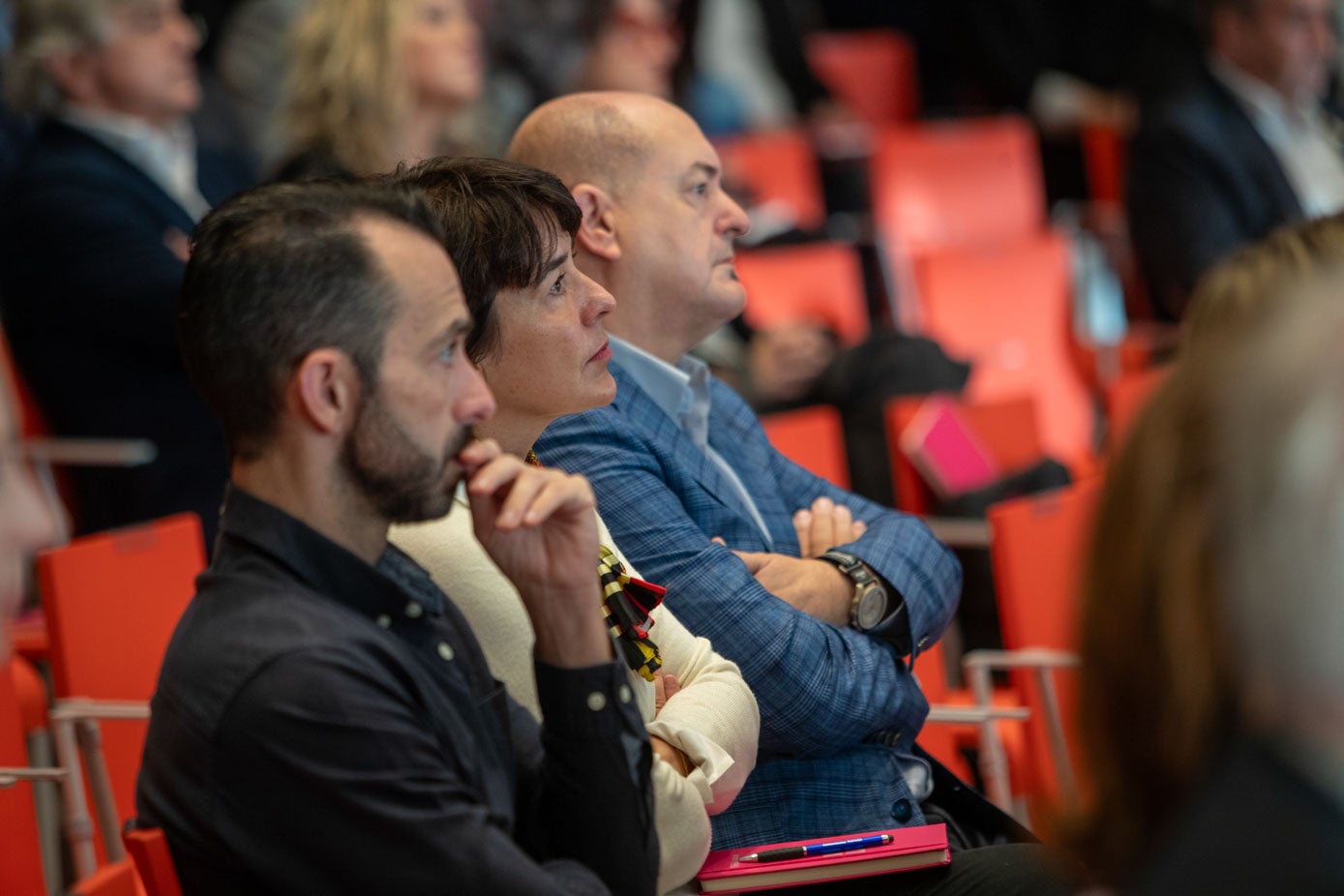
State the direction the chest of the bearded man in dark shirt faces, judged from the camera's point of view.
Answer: to the viewer's right

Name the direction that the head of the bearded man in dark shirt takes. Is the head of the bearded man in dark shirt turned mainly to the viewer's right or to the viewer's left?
to the viewer's right

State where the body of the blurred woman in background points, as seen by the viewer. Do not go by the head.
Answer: to the viewer's right

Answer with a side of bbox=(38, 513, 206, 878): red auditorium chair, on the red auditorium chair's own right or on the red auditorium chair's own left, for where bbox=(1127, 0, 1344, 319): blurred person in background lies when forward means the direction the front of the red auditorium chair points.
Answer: on the red auditorium chair's own left

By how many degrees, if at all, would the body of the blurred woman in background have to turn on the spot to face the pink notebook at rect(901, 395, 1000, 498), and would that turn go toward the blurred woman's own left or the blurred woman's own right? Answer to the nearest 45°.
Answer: approximately 45° to the blurred woman's own right

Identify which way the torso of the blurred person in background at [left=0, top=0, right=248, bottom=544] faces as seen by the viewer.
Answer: to the viewer's right

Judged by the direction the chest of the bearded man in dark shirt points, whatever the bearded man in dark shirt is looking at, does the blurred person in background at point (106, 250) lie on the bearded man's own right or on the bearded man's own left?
on the bearded man's own left

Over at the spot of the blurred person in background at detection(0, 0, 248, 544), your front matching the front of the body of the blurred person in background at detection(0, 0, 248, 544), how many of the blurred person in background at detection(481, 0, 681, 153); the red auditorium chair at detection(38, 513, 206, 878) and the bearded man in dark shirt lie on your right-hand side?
2
